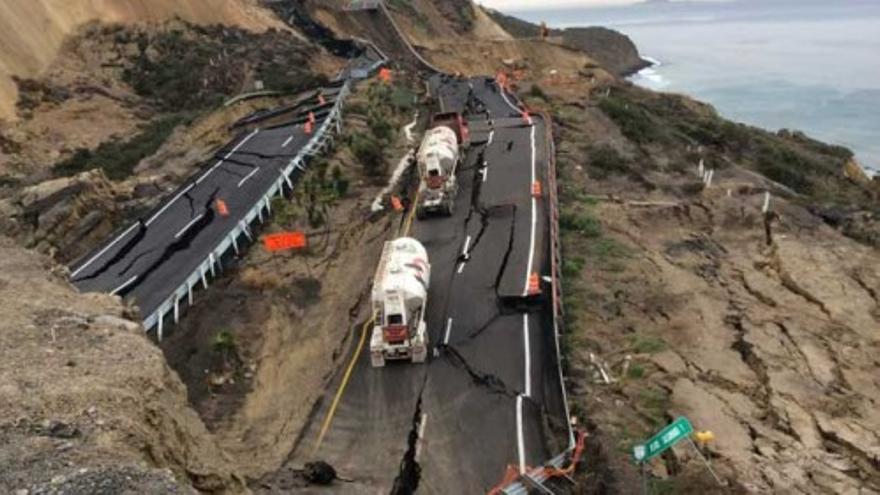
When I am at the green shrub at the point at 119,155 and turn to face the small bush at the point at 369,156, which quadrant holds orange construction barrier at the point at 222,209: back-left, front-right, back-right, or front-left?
front-right

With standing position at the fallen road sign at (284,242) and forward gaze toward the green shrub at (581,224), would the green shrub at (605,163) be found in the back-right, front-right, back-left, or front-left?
front-left

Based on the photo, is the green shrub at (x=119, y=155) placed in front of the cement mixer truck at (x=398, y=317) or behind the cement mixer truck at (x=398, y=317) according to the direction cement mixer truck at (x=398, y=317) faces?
in front

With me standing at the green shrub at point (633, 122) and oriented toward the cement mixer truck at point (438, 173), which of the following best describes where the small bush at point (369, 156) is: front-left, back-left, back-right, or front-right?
front-right

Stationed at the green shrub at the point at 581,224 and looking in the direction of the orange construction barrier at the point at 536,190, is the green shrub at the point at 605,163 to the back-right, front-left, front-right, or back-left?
front-right

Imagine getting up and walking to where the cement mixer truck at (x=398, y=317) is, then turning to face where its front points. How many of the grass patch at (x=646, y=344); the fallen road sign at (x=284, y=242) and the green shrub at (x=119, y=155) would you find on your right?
1

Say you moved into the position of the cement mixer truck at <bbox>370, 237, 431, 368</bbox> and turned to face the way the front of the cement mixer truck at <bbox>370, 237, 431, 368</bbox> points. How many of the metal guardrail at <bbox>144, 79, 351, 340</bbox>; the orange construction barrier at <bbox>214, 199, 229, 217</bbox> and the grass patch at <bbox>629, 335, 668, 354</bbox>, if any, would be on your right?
1

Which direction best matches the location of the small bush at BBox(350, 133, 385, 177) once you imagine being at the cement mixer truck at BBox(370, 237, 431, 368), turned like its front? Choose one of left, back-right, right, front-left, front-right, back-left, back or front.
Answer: front

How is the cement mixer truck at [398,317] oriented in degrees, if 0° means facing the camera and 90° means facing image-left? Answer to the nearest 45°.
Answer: approximately 180°

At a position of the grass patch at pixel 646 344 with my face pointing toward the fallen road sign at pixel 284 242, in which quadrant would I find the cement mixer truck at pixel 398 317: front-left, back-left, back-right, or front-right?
front-left

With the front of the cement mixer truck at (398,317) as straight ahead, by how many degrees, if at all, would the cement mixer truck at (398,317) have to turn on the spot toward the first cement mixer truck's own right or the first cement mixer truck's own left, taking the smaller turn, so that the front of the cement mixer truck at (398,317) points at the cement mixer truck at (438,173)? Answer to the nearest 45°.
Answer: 0° — it already faces it
